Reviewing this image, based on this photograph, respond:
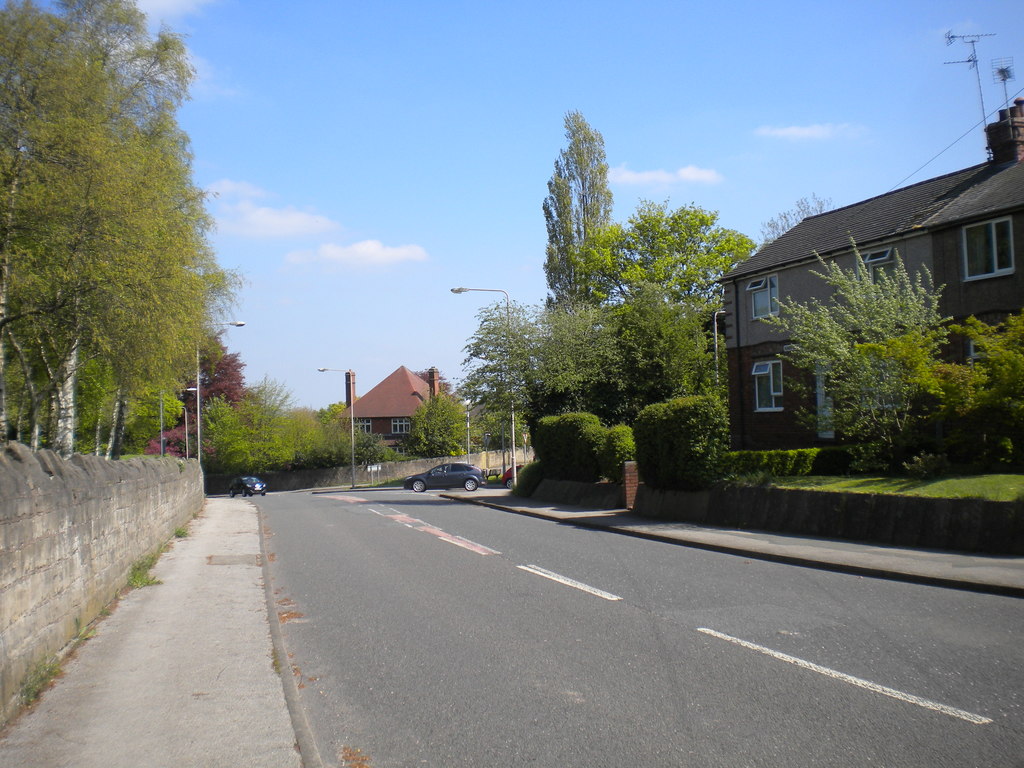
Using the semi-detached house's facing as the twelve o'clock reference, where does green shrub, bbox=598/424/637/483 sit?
The green shrub is roughly at 1 o'clock from the semi-detached house.

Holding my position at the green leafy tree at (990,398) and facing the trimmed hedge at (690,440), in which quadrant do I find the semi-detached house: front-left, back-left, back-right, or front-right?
front-right

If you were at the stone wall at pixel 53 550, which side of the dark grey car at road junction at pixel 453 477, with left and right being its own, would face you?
left

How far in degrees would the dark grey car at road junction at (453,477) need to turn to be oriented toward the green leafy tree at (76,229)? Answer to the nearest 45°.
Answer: approximately 90° to its left

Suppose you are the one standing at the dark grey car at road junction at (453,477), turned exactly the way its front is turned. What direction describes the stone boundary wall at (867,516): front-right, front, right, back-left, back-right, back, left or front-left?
left

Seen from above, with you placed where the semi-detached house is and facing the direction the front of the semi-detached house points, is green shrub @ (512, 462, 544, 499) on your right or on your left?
on your right

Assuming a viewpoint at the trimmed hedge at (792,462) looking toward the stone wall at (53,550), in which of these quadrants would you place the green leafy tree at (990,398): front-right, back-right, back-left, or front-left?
front-left

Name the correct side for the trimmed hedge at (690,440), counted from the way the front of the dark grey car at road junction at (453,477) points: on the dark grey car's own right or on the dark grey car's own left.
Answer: on the dark grey car's own left

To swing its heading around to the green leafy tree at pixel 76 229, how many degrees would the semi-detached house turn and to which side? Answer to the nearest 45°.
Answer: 0° — it already faces it

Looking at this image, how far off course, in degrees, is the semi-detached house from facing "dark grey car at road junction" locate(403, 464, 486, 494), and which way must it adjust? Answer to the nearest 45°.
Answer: approximately 90° to its right

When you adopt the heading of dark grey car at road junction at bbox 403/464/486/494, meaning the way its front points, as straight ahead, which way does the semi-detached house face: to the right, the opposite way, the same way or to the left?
the same way

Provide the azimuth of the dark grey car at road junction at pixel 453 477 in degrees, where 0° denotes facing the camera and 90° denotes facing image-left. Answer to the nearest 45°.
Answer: approximately 90°

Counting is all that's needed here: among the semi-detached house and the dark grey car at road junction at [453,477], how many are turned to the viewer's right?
0

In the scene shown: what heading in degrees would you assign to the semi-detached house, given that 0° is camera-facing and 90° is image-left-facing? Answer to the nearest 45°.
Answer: approximately 45°

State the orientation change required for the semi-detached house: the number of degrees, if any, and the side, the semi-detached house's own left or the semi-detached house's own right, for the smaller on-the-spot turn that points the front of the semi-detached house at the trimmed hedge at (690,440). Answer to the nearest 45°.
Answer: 0° — it already faces it
